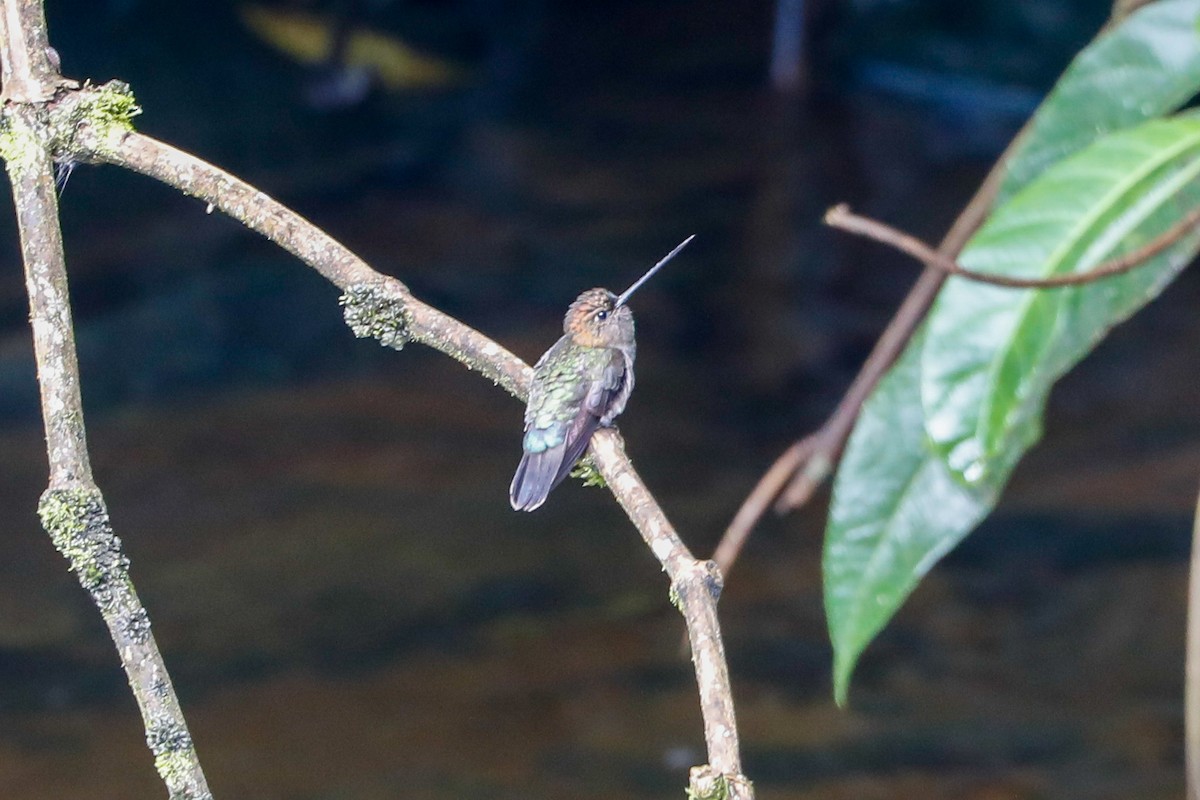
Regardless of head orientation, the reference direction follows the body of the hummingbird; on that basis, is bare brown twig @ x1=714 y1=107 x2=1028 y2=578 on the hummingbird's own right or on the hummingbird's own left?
on the hummingbird's own right

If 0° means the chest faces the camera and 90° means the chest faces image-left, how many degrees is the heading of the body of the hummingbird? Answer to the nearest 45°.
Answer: approximately 225°

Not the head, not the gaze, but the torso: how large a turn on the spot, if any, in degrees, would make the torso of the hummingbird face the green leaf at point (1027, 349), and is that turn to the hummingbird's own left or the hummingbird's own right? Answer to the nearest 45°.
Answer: approximately 90° to the hummingbird's own right

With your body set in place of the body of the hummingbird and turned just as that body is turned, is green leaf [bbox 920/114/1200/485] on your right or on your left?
on your right

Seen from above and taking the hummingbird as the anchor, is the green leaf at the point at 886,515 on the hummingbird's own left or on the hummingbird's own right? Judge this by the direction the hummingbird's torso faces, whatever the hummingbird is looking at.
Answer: on the hummingbird's own right

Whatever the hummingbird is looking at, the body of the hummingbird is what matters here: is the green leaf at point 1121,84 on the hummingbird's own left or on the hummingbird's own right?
on the hummingbird's own right
